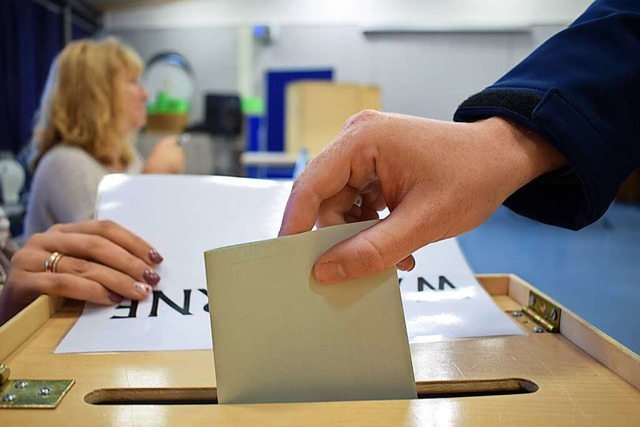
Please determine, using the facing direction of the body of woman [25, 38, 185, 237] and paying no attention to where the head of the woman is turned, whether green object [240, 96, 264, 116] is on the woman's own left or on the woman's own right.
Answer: on the woman's own left

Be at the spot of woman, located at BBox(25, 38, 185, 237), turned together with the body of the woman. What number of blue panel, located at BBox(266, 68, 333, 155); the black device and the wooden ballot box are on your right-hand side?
1

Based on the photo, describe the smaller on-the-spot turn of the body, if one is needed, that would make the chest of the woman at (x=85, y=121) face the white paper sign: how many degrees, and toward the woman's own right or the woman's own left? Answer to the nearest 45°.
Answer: approximately 90° to the woman's own right

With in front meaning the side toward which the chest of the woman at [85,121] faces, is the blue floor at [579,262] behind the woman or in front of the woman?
in front

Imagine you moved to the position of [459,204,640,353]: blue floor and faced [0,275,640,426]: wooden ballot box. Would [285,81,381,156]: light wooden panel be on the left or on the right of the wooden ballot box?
right

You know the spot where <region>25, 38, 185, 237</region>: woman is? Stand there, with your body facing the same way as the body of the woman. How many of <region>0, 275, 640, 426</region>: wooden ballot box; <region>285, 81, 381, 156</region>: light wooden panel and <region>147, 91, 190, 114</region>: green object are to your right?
1

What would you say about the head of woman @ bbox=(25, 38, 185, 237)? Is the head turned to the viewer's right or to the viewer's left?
to the viewer's right

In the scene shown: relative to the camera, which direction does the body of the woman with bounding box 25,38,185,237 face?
to the viewer's right
